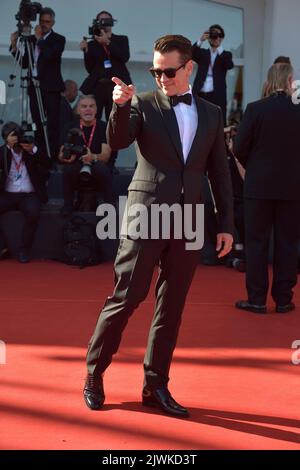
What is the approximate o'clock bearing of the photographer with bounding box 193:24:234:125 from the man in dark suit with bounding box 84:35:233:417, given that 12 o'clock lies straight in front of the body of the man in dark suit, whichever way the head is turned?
The photographer is roughly at 6 o'clock from the man in dark suit.

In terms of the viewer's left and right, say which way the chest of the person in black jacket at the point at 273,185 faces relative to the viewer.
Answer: facing away from the viewer

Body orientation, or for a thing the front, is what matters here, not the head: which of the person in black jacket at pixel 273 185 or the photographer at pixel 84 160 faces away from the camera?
the person in black jacket

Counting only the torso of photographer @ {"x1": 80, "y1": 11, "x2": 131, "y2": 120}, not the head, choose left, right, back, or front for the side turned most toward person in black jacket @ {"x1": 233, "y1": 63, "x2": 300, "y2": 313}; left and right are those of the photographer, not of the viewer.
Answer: front

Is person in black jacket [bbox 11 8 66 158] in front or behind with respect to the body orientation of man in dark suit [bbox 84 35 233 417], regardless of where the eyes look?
behind

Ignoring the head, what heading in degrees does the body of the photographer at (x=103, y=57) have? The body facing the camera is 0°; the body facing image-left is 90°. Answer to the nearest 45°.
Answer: approximately 0°

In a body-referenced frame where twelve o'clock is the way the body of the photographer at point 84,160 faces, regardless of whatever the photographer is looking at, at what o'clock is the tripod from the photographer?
The tripod is roughly at 5 o'clock from the photographer.

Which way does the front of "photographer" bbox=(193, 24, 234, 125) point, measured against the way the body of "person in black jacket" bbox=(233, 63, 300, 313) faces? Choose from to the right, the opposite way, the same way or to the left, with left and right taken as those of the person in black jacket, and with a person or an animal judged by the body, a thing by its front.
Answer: the opposite way

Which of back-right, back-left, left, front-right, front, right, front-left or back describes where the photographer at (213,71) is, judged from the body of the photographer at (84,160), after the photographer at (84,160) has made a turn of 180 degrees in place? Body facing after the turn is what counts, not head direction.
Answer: front-right

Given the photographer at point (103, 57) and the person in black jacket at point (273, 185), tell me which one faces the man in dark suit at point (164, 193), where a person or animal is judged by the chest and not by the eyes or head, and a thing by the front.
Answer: the photographer

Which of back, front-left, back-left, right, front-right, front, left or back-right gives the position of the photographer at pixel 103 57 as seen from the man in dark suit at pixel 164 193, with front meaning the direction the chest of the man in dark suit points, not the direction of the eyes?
back
